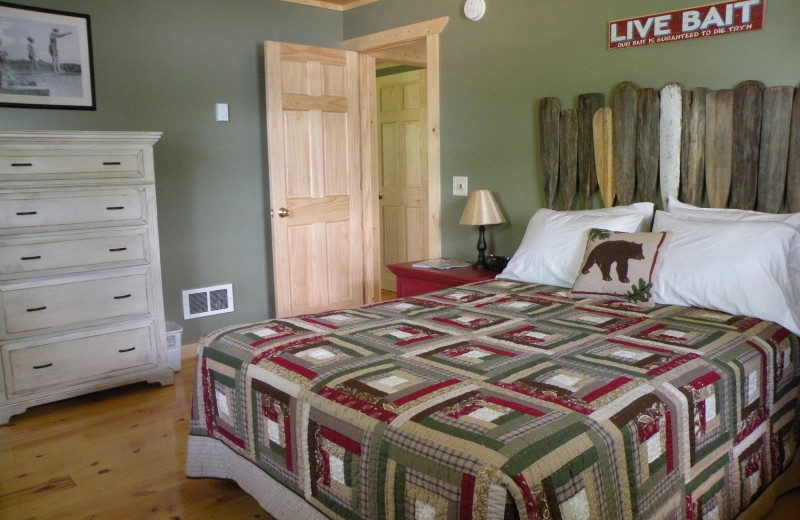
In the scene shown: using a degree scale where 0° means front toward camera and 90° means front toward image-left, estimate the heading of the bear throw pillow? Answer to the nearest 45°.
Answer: approximately 45°

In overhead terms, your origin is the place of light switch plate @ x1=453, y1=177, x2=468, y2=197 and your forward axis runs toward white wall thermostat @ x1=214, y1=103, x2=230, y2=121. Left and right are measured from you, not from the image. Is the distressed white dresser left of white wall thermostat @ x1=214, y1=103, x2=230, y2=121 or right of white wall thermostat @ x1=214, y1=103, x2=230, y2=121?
left

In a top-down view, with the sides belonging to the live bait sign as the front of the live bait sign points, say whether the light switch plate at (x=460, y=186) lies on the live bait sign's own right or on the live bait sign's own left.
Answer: on the live bait sign's own right

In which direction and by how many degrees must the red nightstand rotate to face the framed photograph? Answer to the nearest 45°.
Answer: approximately 45° to its right

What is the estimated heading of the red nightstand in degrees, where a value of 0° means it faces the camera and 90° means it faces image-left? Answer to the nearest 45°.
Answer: approximately 45°

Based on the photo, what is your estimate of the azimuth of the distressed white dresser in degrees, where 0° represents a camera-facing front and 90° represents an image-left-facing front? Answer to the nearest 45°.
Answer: approximately 315°

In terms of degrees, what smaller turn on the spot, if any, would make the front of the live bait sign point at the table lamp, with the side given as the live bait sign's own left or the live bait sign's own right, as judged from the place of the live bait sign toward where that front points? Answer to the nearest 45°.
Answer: approximately 45° to the live bait sign's own right

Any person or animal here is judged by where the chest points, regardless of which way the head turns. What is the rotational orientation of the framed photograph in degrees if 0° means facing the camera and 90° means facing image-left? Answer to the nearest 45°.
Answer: approximately 315°

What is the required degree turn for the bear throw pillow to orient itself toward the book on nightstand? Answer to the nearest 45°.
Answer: approximately 90° to its right

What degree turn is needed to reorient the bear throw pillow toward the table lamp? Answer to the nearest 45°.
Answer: approximately 90° to its right

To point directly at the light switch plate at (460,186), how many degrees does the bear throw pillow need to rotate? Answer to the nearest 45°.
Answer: approximately 90° to its right

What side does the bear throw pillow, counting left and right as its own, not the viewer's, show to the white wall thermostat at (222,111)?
right

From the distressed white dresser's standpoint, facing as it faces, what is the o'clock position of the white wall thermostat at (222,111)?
The white wall thermostat is roughly at 9 o'clock from the distressed white dresser.

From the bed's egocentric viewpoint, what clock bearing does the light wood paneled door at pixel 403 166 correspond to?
The light wood paneled door is roughly at 4 o'clock from the bed.
